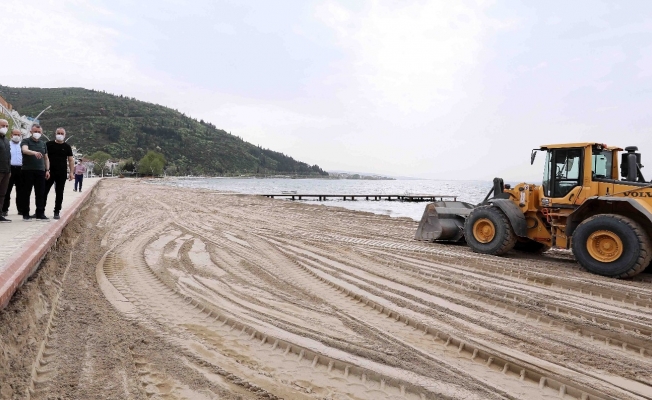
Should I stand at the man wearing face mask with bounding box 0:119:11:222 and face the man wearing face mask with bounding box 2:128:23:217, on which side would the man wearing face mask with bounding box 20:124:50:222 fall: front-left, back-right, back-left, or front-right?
front-right

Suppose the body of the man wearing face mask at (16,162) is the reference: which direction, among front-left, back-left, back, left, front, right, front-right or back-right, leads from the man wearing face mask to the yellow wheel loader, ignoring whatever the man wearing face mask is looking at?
front-left

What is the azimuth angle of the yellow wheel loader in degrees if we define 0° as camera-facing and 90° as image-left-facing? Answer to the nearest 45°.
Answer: approximately 135°

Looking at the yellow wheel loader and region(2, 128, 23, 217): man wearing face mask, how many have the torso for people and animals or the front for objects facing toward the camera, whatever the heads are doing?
1

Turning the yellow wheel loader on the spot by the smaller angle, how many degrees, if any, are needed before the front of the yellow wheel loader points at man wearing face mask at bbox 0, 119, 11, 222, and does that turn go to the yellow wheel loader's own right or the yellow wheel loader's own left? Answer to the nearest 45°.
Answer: approximately 90° to the yellow wheel loader's own left

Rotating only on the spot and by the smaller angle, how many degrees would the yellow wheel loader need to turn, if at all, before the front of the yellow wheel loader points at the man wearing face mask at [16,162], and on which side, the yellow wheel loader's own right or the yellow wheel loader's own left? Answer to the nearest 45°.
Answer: approximately 45° to the yellow wheel loader's own left

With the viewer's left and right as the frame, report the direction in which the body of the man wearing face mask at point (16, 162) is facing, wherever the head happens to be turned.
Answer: facing the viewer

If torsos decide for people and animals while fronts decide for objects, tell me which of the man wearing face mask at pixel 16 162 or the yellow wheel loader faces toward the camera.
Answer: the man wearing face mask
